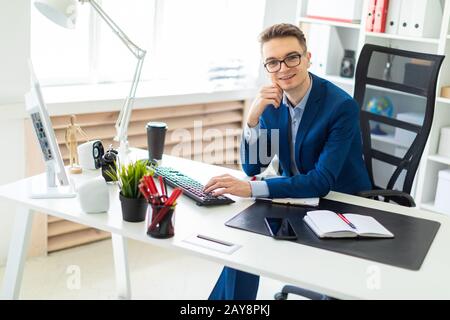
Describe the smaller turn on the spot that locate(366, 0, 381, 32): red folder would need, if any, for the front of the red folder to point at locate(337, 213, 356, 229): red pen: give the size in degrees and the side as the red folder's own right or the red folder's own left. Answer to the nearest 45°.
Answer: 0° — it already faces it

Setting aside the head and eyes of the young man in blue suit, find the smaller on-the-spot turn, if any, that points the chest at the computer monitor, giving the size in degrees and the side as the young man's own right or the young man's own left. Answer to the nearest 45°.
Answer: approximately 45° to the young man's own right

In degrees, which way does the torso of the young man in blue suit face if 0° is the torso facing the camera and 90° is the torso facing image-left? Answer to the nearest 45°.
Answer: approximately 45°

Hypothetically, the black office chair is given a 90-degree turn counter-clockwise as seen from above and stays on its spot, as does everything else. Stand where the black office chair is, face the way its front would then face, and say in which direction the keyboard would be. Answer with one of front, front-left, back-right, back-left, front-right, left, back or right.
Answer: right

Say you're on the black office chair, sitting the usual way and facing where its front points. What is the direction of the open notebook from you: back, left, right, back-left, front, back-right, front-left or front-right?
front-left

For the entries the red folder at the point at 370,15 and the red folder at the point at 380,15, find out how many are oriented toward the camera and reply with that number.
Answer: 2

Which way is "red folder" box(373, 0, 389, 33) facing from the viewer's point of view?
toward the camera

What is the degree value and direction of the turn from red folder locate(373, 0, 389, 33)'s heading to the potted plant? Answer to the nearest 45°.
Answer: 0° — it already faces it

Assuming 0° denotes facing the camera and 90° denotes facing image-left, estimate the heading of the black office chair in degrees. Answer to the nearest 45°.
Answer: approximately 45°

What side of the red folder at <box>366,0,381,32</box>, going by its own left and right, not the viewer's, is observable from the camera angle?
front

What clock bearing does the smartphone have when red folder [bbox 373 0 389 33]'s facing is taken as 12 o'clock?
The smartphone is roughly at 12 o'clock from the red folder.
